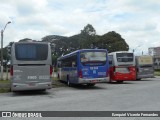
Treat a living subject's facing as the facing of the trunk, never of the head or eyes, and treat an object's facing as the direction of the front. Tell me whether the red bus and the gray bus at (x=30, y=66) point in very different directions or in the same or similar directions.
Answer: same or similar directions

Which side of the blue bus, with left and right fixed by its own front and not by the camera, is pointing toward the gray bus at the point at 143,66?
right

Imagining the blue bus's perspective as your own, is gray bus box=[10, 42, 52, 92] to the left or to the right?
on its left

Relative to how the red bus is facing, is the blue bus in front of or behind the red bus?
behind
